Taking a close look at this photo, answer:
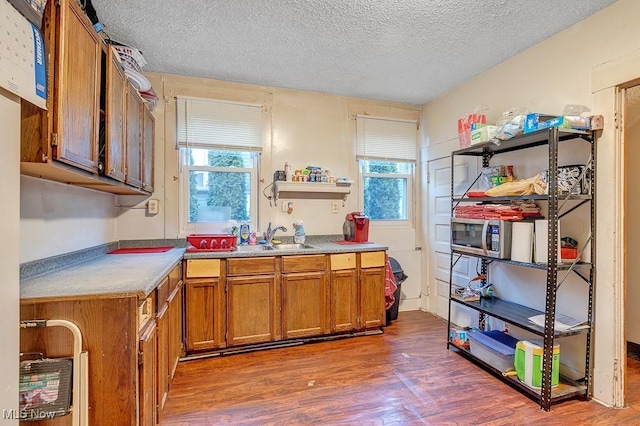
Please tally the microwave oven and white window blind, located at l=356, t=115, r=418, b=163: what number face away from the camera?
0

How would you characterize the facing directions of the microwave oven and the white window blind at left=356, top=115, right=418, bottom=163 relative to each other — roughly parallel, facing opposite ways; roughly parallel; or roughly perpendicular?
roughly perpendicular

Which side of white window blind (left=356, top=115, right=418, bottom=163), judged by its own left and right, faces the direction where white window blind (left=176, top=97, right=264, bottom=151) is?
right

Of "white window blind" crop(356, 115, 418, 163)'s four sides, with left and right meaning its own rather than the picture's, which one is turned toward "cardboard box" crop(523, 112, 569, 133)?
front

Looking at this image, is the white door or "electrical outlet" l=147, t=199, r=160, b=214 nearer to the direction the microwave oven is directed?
the electrical outlet

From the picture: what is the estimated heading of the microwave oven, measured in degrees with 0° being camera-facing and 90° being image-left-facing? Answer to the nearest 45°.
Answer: approximately 45°

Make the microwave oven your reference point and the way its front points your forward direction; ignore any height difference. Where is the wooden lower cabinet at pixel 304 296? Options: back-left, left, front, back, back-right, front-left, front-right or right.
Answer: front-right

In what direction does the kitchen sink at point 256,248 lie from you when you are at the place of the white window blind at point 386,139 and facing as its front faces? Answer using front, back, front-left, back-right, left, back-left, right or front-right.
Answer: right

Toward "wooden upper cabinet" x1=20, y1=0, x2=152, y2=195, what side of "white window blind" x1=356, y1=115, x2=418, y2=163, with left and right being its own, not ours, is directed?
right

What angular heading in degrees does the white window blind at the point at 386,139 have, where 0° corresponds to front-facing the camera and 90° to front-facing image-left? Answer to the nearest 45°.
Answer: approximately 315°
